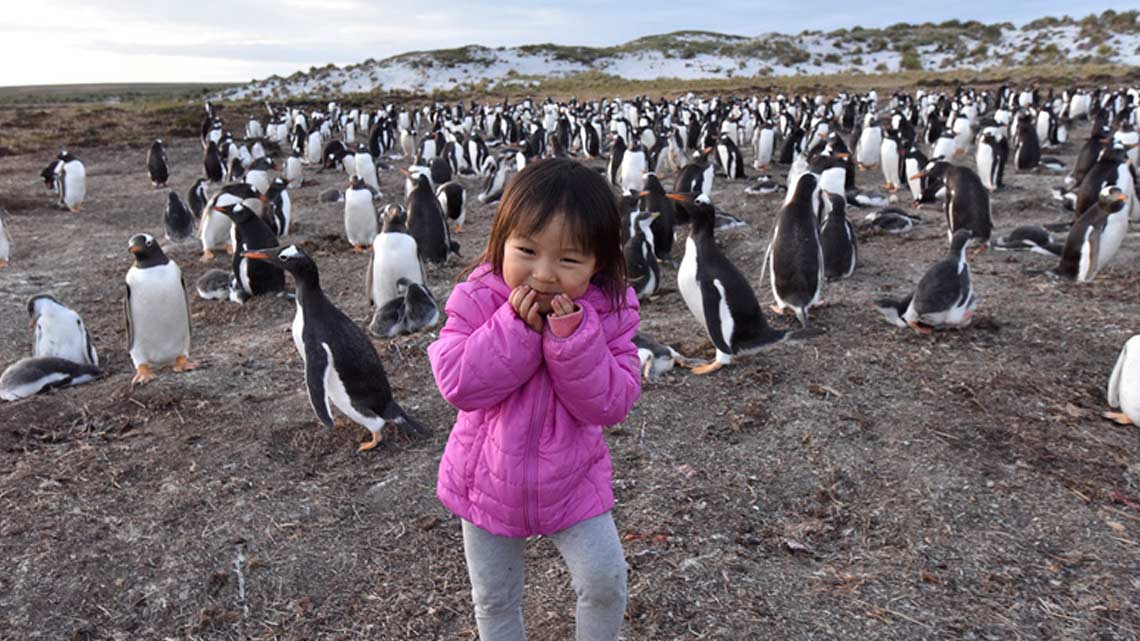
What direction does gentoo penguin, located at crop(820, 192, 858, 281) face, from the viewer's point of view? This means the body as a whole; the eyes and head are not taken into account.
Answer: away from the camera

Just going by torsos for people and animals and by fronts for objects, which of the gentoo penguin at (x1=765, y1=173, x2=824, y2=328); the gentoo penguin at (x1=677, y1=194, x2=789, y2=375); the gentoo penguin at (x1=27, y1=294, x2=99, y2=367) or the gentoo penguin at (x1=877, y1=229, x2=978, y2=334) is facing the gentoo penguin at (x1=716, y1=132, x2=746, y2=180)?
the gentoo penguin at (x1=765, y1=173, x2=824, y2=328)

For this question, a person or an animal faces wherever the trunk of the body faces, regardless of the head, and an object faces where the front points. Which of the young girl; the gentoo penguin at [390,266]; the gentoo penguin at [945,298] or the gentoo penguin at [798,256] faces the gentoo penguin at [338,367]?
the gentoo penguin at [390,266]

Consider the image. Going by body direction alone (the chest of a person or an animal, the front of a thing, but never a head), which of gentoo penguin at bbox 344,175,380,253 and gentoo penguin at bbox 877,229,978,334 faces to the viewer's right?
gentoo penguin at bbox 877,229,978,334

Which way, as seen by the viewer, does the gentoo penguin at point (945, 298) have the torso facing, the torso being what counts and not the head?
to the viewer's right

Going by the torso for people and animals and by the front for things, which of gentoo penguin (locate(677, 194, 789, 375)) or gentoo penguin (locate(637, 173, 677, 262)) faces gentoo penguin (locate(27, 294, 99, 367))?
gentoo penguin (locate(677, 194, 789, 375))

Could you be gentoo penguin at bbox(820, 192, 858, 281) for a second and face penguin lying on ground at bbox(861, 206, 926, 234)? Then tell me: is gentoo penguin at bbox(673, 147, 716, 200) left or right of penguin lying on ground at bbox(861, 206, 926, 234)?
left

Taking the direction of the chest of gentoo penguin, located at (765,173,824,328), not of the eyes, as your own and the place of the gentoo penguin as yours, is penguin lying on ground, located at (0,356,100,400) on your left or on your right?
on your left

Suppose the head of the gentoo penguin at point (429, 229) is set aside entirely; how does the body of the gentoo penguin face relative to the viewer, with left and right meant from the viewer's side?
facing away from the viewer and to the left of the viewer

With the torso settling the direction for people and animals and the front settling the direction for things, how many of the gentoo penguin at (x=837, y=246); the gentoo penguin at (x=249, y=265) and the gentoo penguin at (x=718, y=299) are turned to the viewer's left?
2
